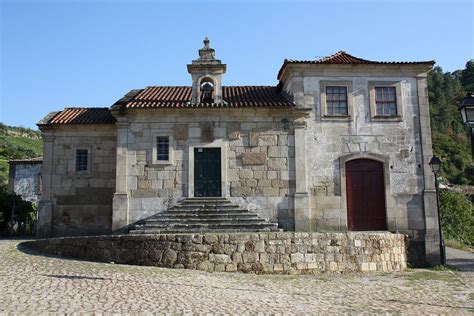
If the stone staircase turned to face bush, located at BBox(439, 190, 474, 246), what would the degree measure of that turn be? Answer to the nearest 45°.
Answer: approximately 135° to its left

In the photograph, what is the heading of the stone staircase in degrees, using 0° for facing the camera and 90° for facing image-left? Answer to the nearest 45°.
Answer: approximately 0°

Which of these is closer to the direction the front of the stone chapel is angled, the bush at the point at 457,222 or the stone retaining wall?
the stone retaining wall

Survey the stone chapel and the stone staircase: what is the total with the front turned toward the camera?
2

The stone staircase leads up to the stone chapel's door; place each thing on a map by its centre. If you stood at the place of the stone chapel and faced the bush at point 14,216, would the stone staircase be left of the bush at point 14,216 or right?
left

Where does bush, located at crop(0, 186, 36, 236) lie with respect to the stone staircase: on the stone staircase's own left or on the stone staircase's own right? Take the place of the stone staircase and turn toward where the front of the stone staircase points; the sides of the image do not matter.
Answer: on the stone staircase's own right

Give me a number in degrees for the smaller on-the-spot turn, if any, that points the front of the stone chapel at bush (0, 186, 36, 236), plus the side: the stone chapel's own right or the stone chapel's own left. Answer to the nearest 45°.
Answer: approximately 90° to the stone chapel's own right

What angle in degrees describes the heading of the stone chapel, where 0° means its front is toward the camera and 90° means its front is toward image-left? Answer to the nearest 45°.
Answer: approximately 0°

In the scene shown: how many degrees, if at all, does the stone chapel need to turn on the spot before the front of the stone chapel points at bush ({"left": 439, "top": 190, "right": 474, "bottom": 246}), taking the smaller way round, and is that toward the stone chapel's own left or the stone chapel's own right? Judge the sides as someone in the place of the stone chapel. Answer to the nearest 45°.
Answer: approximately 135° to the stone chapel's own left

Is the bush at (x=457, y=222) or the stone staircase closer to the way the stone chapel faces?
the stone staircase
